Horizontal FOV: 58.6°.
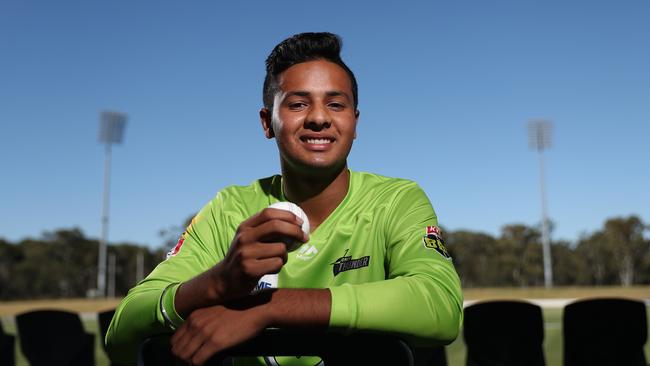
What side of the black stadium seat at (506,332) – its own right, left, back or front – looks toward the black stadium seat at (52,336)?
left

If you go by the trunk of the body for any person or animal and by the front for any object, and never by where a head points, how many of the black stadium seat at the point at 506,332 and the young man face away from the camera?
1

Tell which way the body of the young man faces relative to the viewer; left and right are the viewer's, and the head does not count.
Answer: facing the viewer

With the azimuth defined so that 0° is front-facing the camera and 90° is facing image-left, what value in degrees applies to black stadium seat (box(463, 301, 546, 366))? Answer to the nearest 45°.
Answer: approximately 180°

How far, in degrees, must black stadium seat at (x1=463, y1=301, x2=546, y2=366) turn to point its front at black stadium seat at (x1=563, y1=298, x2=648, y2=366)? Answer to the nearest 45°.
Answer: approximately 90° to its right

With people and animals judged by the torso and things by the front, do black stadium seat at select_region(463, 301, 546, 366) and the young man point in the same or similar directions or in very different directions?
very different directions

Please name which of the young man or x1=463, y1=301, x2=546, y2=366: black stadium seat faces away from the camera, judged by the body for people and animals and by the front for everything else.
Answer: the black stadium seat
